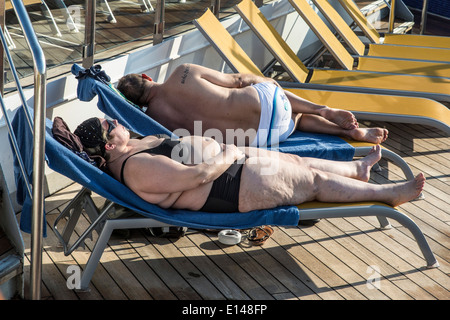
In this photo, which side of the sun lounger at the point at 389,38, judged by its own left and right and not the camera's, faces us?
right

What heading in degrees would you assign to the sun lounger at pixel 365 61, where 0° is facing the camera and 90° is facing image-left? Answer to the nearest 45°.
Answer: approximately 270°

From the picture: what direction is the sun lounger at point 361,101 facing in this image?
to the viewer's right

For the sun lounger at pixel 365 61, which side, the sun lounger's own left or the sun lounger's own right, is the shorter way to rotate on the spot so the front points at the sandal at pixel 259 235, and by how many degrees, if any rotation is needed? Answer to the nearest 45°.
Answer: approximately 90° to the sun lounger's own right

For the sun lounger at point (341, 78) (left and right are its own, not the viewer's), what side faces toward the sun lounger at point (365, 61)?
left

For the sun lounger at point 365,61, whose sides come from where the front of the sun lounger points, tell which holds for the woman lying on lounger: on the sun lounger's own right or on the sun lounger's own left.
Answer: on the sun lounger's own right

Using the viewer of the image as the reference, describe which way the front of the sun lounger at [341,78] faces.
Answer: facing to the right of the viewer

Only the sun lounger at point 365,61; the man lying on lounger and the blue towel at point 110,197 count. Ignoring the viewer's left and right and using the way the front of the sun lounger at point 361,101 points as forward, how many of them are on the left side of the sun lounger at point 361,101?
1
